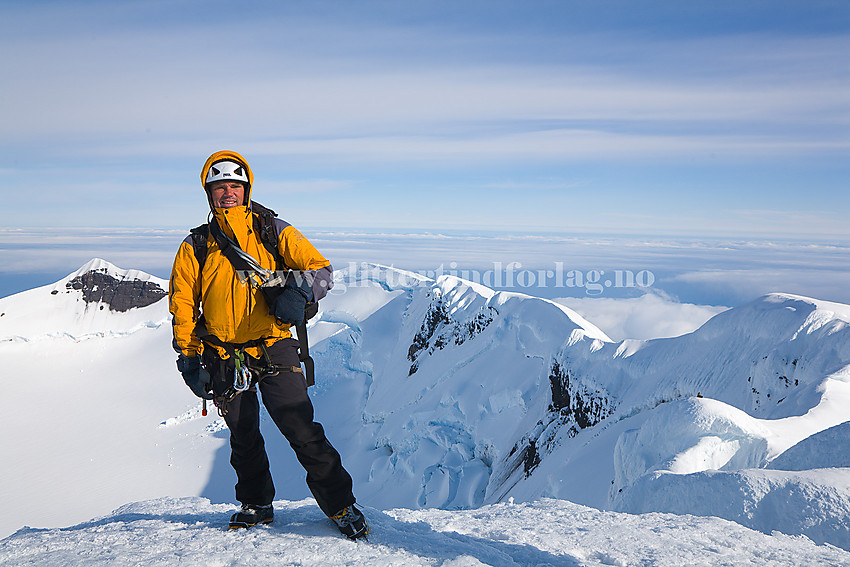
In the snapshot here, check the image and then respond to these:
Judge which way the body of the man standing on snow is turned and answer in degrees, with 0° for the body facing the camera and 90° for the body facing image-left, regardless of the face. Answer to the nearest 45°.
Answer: approximately 0°
